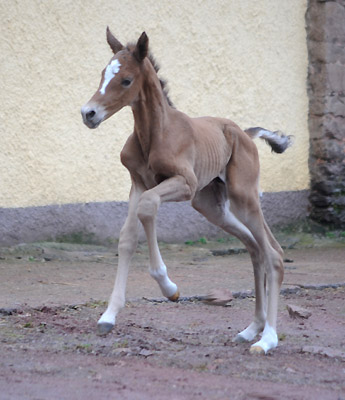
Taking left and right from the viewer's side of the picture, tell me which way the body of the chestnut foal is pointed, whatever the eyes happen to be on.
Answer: facing the viewer and to the left of the viewer
